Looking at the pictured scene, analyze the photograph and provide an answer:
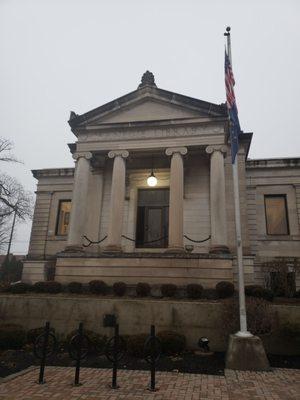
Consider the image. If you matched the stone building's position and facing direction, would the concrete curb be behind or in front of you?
in front

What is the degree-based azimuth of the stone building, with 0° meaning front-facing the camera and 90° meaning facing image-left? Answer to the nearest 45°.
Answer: approximately 0°

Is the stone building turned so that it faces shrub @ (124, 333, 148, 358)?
yes

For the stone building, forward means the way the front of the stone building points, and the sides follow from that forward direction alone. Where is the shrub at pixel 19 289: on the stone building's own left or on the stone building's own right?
on the stone building's own right

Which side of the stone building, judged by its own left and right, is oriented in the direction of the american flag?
front

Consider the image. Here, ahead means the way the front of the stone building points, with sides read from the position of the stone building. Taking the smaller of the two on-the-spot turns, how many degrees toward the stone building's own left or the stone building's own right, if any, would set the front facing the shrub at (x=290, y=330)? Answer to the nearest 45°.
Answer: approximately 45° to the stone building's own left

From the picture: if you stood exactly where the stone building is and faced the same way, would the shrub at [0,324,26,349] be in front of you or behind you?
in front
